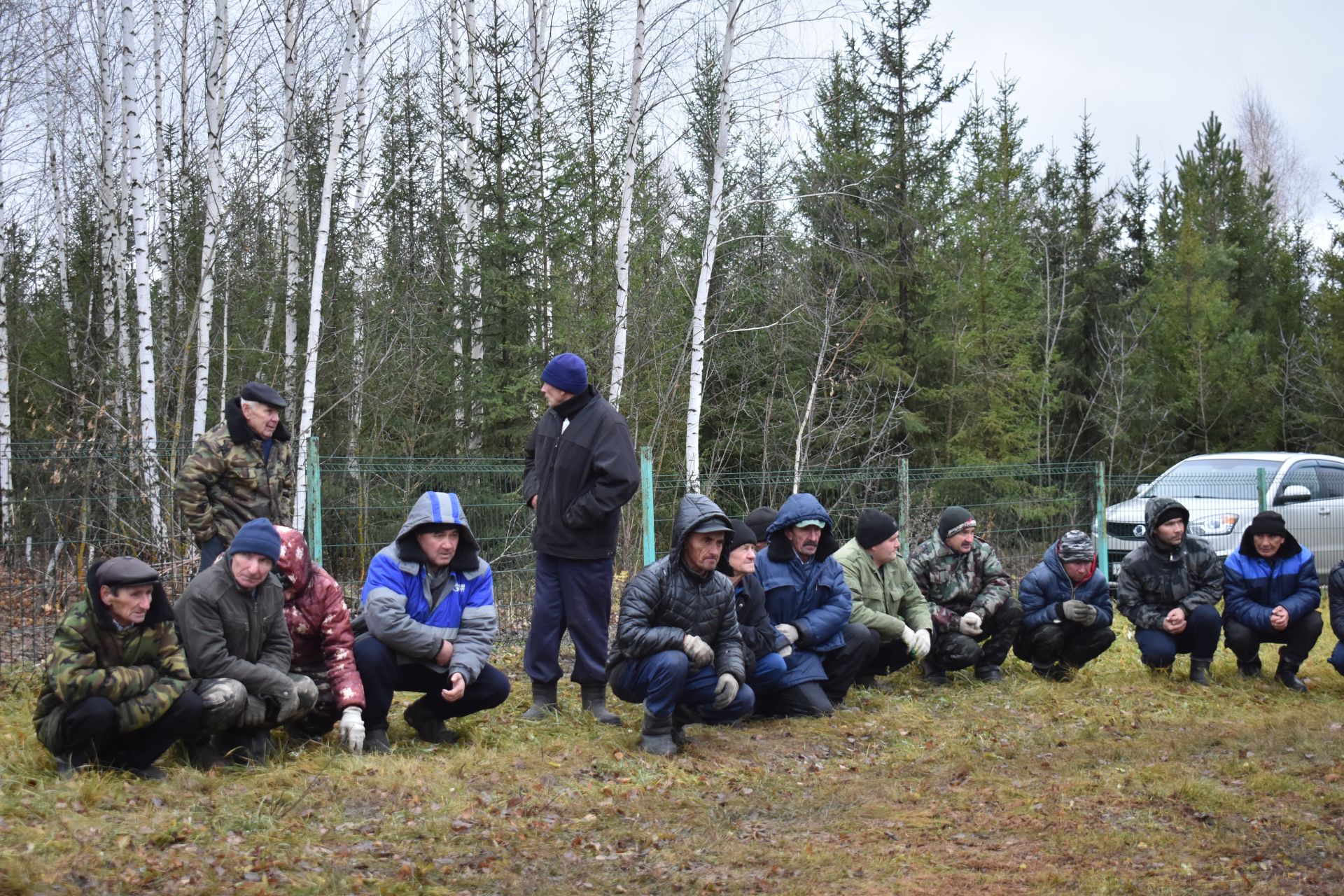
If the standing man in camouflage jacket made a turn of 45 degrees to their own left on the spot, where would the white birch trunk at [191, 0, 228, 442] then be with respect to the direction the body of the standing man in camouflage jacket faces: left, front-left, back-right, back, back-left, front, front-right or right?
left

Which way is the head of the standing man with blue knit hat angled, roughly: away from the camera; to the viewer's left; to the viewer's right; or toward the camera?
to the viewer's left

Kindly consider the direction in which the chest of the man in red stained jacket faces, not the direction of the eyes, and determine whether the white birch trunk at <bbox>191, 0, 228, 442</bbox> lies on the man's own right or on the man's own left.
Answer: on the man's own right

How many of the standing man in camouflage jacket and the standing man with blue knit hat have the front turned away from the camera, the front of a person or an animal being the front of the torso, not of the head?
0

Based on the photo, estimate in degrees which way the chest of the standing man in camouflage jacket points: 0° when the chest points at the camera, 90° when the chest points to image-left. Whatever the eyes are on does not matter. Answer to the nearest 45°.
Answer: approximately 315°

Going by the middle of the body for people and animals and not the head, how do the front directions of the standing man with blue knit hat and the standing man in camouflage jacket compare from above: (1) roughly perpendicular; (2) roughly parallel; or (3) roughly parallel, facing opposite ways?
roughly perpendicular

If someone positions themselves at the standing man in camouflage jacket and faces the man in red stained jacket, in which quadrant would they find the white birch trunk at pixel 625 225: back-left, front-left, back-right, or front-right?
back-left

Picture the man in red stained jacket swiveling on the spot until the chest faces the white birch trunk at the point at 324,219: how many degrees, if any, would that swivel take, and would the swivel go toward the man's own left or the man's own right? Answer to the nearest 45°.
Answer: approximately 135° to the man's own right

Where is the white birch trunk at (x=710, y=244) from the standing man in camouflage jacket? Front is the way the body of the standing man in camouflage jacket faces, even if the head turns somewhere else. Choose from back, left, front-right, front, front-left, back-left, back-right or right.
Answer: left

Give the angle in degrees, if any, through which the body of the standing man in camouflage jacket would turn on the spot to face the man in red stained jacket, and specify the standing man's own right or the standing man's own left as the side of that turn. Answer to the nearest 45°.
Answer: approximately 45° to the standing man's own right

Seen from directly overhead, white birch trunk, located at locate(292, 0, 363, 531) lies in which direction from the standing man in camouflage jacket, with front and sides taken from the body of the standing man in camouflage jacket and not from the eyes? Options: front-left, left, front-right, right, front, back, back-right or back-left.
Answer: back-left
